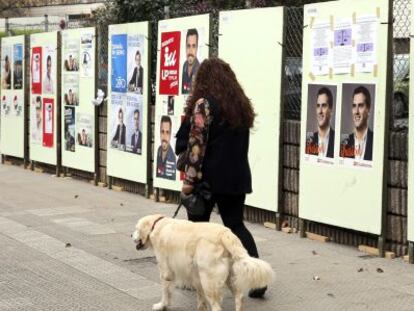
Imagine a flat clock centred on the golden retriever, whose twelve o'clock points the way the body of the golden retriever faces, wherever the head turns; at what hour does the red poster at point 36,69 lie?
The red poster is roughly at 1 o'clock from the golden retriever.

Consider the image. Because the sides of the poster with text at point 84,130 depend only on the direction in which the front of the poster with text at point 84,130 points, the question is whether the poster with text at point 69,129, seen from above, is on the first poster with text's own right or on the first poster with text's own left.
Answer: on the first poster with text's own right

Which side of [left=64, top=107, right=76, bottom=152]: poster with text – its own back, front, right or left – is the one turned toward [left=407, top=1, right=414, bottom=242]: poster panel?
left

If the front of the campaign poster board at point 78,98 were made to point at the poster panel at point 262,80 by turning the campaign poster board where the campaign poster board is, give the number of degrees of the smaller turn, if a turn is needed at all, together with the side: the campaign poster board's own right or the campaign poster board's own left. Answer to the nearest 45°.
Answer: approximately 90° to the campaign poster board's own left

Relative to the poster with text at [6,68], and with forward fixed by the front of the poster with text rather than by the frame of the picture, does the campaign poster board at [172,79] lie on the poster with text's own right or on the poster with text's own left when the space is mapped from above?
on the poster with text's own left

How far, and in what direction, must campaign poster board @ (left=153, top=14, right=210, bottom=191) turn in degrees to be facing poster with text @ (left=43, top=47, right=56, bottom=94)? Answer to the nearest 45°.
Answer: approximately 90° to its right

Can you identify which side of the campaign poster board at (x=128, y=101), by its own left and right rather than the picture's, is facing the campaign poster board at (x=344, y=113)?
left

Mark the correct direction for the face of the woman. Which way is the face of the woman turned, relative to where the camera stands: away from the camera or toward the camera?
away from the camera

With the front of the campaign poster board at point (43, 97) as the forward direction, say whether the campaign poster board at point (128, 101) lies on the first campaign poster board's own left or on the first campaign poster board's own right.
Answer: on the first campaign poster board's own left
